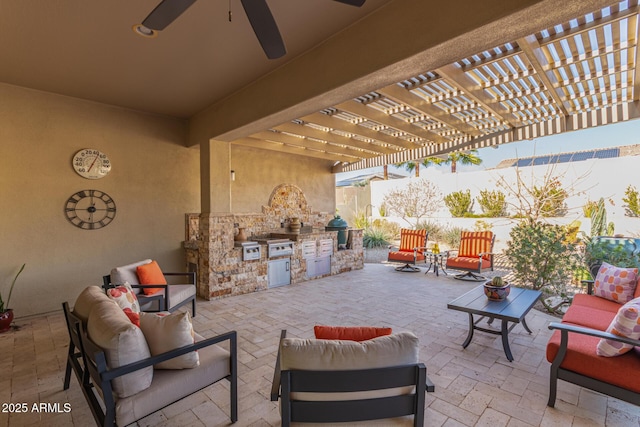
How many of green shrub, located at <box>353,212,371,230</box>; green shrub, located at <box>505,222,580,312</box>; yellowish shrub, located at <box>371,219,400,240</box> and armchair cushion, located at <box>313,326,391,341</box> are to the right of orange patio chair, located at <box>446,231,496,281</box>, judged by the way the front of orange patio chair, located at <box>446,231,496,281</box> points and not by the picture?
2

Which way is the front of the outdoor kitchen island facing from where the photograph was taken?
facing the viewer and to the right of the viewer

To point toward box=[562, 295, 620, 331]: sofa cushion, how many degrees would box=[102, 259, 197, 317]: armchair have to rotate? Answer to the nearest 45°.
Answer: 0° — it already faces it

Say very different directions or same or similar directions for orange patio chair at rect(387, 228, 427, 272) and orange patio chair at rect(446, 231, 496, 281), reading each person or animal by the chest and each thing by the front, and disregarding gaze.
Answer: same or similar directions

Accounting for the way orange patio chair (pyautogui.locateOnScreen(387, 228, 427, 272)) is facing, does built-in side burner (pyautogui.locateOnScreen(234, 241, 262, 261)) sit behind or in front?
in front

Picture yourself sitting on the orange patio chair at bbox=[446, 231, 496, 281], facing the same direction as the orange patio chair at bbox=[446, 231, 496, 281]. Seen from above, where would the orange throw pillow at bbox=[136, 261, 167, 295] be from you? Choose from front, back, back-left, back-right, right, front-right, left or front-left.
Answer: front

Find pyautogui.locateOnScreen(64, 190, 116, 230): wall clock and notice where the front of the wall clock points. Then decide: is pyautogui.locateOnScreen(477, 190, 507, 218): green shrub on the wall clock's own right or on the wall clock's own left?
on the wall clock's own left

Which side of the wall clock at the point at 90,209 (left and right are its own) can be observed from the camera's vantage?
front

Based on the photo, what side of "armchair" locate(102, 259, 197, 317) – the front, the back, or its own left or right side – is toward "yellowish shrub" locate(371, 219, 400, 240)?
left

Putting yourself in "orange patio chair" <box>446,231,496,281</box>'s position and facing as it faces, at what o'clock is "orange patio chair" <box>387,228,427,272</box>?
"orange patio chair" <box>387,228,427,272</box> is roughly at 2 o'clock from "orange patio chair" <box>446,231,496,281</box>.

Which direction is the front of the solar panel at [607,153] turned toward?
toward the camera

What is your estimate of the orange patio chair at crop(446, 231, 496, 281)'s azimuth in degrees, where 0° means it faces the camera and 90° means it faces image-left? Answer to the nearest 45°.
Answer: approximately 45°

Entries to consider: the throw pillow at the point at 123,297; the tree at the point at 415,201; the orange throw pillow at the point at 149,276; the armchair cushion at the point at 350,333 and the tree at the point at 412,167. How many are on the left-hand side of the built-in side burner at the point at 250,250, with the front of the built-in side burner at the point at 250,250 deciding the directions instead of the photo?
2

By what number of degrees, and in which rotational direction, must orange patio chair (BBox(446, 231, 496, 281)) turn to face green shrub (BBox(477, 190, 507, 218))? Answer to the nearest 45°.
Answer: approximately 135° to its right

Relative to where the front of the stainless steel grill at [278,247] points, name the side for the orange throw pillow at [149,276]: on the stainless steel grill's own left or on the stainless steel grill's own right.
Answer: on the stainless steel grill's own right

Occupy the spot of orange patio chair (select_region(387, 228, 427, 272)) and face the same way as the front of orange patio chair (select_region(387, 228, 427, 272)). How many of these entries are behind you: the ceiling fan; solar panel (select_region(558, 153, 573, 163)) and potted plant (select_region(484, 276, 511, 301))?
1

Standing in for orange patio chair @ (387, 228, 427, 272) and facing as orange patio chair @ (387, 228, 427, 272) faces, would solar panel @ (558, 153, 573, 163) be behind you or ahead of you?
behind
